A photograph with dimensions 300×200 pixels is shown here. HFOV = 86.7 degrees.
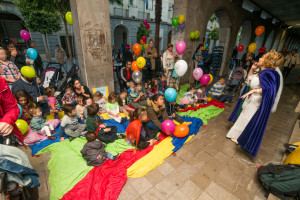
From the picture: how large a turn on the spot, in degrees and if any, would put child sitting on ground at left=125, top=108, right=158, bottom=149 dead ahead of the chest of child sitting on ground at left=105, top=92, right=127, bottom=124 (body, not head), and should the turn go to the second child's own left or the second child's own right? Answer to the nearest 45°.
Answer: approximately 45° to the second child's own right

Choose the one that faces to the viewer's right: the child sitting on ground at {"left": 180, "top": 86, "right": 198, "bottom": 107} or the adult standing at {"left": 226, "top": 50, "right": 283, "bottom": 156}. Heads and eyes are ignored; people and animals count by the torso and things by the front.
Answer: the child sitting on ground

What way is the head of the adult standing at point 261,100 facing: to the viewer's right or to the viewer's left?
to the viewer's left

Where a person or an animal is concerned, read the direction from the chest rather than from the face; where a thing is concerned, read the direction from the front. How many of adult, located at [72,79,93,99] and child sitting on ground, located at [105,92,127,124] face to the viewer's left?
0

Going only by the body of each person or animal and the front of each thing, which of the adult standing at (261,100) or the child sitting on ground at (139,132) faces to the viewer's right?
the child sitting on ground

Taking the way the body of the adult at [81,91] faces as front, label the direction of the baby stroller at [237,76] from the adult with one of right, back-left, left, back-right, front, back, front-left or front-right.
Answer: front-left

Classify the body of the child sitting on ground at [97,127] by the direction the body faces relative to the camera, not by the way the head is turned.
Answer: to the viewer's right

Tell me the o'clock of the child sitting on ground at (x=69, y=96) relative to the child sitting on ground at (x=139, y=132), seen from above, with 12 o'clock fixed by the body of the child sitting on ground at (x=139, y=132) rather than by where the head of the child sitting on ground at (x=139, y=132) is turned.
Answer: the child sitting on ground at (x=69, y=96) is roughly at 7 o'clock from the child sitting on ground at (x=139, y=132).

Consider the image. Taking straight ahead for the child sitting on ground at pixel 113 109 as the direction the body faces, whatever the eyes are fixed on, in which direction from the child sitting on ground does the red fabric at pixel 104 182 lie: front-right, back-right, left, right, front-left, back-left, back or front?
front-right

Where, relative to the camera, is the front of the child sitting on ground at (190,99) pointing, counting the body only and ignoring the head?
to the viewer's right

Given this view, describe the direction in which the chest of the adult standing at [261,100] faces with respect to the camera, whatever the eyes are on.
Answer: to the viewer's left

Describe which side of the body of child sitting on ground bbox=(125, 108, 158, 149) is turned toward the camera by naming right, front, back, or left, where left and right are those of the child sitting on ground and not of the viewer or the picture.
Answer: right

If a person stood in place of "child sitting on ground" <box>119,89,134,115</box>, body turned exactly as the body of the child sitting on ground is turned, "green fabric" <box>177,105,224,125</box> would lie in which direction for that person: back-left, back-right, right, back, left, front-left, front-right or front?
front-left

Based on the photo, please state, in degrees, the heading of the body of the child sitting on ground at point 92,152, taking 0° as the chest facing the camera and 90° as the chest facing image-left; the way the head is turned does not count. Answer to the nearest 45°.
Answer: approximately 225°

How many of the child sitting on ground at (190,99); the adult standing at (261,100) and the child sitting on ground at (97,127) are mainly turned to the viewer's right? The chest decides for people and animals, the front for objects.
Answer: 2
